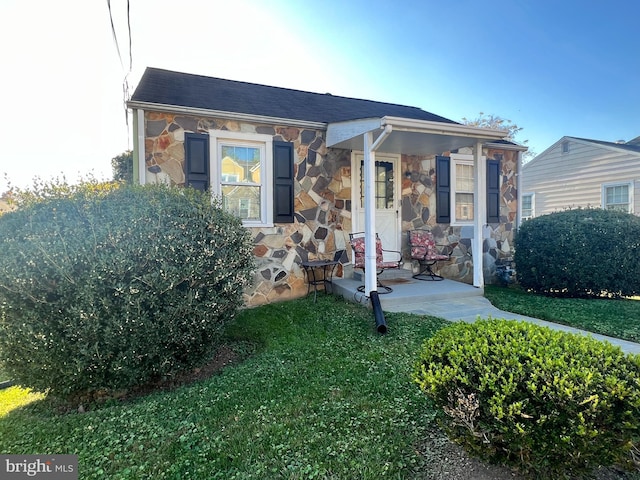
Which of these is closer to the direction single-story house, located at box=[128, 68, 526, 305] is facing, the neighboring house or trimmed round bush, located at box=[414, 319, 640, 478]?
the trimmed round bush

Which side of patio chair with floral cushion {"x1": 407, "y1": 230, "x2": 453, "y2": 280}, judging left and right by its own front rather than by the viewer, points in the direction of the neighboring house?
left

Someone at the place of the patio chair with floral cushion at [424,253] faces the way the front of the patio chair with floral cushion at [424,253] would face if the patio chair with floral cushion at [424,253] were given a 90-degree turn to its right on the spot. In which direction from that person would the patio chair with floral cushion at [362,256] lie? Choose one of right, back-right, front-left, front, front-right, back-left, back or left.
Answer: front

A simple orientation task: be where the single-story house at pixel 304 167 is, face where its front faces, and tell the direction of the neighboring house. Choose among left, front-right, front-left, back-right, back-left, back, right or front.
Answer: left

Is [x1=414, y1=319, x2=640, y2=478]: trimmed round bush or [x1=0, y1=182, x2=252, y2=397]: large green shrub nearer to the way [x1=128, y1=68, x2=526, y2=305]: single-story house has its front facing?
the trimmed round bush

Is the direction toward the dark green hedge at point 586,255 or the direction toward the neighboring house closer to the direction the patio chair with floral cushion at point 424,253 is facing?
the dark green hedge

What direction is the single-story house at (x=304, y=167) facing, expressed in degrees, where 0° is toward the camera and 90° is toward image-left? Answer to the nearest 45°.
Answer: approximately 315°

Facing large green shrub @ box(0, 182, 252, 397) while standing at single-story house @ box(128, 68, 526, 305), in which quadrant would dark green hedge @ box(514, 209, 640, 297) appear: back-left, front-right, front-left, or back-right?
back-left

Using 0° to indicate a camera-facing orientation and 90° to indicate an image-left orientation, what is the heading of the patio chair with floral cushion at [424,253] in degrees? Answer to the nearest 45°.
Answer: approximately 315°
